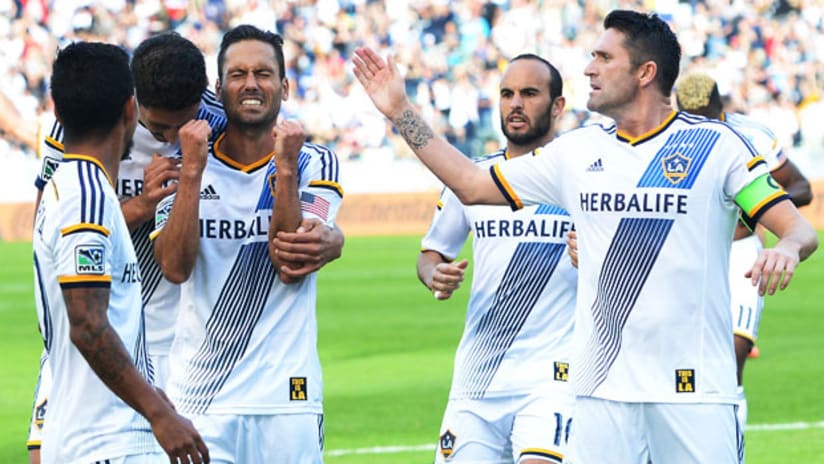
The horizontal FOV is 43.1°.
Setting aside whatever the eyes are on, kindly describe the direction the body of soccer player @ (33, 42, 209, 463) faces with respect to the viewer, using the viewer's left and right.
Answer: facing to the right of the viewer

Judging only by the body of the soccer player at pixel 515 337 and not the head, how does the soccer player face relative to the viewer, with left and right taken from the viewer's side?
facing the viewer

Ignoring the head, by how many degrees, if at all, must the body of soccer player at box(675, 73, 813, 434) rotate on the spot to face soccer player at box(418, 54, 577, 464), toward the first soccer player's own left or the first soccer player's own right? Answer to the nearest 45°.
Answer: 0° — they already face them

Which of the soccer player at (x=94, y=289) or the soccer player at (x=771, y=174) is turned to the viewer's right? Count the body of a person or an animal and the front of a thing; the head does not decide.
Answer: the soccer player at (x=94, y=289)

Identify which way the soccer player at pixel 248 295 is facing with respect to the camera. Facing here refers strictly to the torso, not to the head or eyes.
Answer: toward the camera

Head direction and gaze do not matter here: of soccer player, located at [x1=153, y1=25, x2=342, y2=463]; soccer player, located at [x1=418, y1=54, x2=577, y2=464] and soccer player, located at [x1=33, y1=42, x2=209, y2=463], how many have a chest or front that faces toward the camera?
2

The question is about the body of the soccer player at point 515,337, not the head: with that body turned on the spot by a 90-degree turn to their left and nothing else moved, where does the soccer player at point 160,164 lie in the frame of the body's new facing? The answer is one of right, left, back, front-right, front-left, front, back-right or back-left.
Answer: back-right
